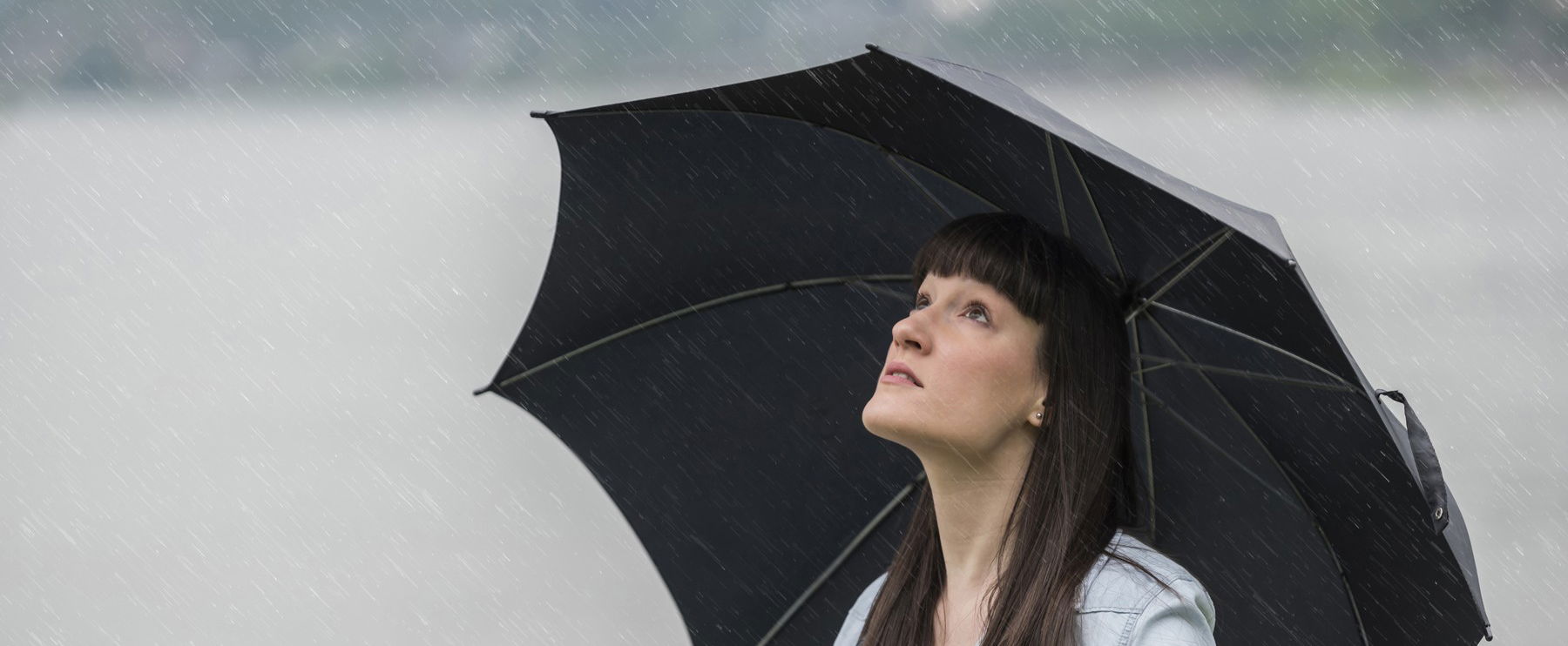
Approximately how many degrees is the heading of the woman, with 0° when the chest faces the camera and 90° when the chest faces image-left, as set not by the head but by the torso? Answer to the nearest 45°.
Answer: approximately 45°

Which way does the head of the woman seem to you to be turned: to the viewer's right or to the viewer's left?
to the viewer's left
